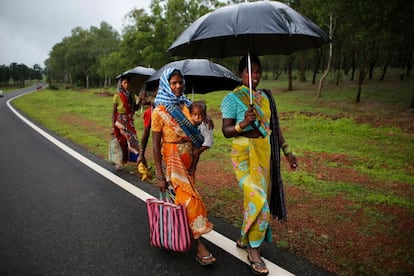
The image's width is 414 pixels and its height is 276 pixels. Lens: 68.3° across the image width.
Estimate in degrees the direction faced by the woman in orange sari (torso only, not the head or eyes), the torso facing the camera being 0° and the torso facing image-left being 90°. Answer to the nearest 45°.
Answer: approximately 315°

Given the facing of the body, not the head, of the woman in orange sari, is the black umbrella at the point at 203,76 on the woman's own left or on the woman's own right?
on the woman's own left

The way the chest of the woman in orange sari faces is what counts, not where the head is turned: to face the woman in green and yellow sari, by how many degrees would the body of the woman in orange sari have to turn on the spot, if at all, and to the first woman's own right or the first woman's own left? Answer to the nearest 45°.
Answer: approximately 45° to the first woman's own left

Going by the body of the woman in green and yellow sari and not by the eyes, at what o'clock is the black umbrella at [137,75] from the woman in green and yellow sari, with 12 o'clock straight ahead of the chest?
The black umbrella is roughly at 6 o'clock from the woman in green and yellow sari.

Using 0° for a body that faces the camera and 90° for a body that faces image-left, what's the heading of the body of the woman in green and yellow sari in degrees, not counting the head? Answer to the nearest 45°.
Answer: approximately 315°
